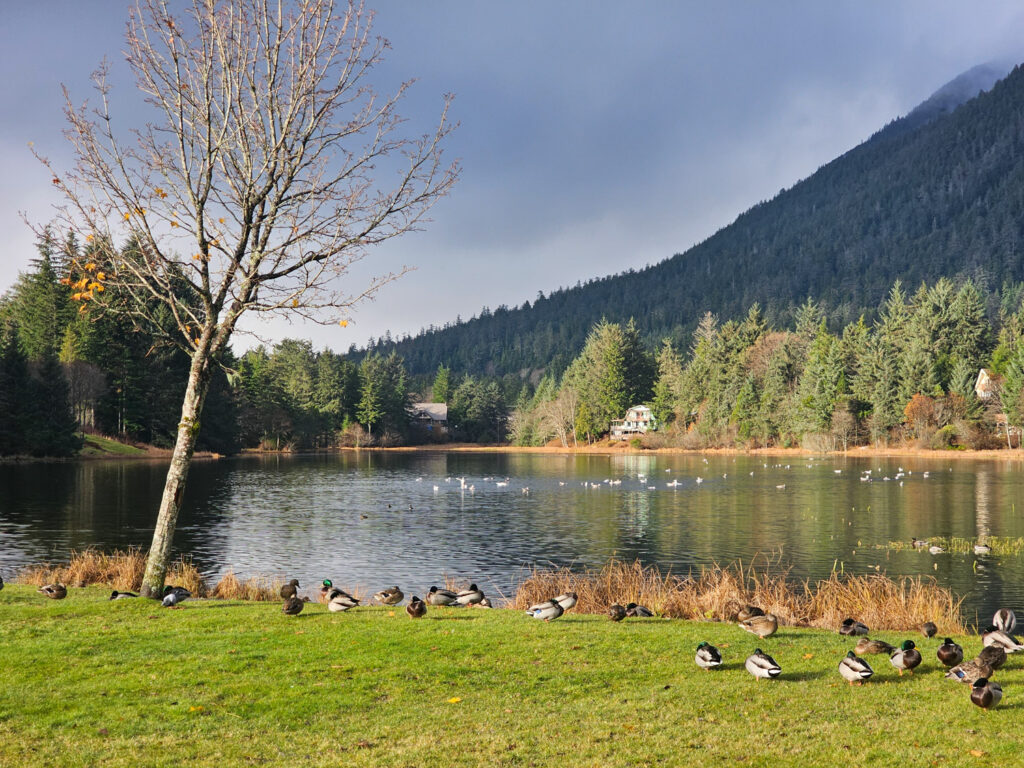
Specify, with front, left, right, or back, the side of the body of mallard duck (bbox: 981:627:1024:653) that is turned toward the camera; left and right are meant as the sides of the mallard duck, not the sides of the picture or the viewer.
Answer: left

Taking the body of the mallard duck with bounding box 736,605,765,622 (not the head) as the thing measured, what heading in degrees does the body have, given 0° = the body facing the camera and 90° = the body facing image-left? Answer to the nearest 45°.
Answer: approximately 90°
